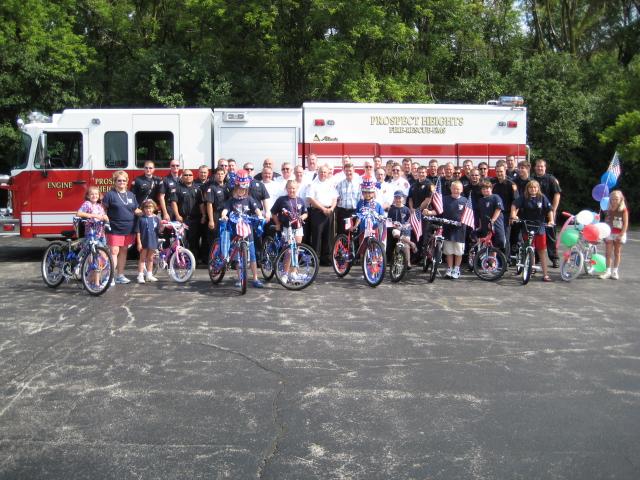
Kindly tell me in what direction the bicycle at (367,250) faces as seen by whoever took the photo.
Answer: facing the viewer and to the right of the viewer

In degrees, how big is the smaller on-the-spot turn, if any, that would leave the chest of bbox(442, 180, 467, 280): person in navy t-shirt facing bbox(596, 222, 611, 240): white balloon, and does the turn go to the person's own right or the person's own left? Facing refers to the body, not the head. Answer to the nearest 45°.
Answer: approximately 90° to the person's own left

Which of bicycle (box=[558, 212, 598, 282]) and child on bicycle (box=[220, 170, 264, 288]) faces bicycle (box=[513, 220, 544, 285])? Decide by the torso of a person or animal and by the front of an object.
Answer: bicycle (box=[558, 212, 598, 282])

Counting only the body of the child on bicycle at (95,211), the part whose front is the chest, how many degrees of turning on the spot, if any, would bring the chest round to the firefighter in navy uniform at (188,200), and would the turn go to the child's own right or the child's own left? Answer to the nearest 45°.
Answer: approximately 90° to the child's own left

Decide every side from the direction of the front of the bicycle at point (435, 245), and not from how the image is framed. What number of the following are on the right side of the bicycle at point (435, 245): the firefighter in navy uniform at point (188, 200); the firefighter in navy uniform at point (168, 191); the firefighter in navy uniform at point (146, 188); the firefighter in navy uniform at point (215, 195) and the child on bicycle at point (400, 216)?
5

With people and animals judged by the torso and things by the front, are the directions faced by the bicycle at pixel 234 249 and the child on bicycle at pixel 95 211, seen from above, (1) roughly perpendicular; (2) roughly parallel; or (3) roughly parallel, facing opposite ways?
roughly parallel

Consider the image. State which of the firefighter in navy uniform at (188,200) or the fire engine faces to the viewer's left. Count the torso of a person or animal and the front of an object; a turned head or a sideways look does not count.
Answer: the fire engine

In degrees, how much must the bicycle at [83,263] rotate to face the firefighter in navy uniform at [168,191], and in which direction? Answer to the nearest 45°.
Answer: approximately 90° to its left

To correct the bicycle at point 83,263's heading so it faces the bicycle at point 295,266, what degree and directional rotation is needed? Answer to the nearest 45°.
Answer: approximately 45° to its left

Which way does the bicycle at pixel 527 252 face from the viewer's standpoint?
toward the camera

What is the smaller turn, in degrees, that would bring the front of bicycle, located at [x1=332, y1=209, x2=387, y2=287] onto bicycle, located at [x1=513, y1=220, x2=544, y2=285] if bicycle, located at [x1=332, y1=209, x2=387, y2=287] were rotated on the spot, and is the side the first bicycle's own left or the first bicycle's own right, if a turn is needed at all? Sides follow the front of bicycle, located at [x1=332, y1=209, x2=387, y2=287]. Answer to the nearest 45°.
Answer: approximately 45° to the first bicycle's own left

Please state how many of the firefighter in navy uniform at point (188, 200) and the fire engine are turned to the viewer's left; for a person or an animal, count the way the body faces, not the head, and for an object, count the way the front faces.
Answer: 1

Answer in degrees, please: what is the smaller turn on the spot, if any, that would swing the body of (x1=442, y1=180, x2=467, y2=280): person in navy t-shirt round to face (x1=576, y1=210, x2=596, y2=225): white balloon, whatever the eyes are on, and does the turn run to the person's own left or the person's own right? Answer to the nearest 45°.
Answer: approximately 90° to the person's own left

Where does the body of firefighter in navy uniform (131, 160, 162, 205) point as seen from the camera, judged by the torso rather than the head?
toward the camera
